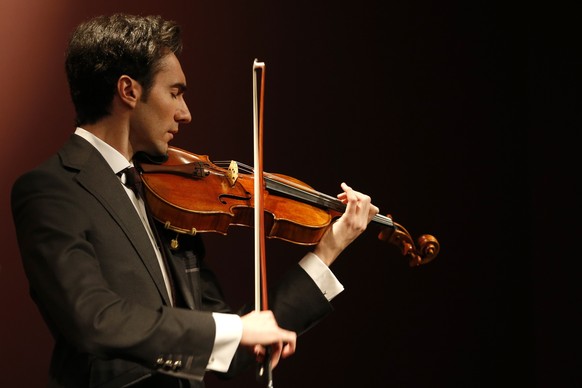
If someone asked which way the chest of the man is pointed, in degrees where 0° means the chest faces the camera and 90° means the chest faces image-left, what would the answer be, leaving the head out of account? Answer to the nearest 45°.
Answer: approximately 270°

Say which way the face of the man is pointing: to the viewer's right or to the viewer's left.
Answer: to the viewer's right
